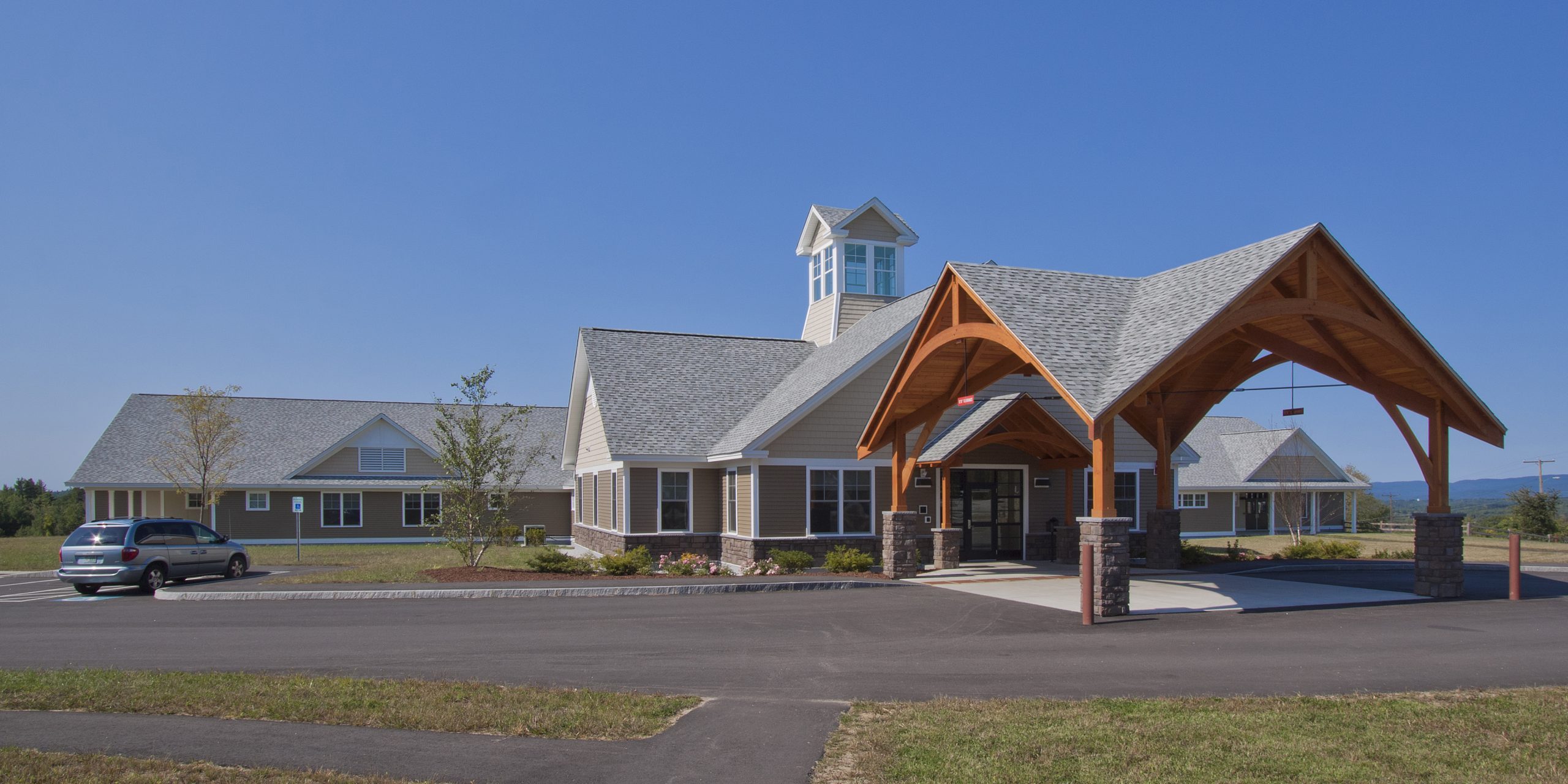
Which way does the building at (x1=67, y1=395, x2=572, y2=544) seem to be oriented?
toward the camera

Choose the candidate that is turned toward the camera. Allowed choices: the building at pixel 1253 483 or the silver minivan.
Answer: the building

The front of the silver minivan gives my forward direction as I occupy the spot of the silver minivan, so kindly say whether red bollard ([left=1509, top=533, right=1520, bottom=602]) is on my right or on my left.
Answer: on my right

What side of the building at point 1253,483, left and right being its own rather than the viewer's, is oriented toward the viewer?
front

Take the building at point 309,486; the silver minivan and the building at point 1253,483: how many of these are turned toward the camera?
2

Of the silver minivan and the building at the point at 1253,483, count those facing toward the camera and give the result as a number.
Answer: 1

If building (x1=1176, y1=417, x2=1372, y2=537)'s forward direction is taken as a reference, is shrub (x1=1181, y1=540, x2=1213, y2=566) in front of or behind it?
in front

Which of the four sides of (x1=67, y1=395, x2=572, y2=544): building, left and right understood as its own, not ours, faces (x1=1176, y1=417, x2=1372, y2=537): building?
left

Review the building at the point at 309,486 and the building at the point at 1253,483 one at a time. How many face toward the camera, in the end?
2

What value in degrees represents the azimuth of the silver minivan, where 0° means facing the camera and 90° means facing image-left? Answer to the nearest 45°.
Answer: approximately 225°
